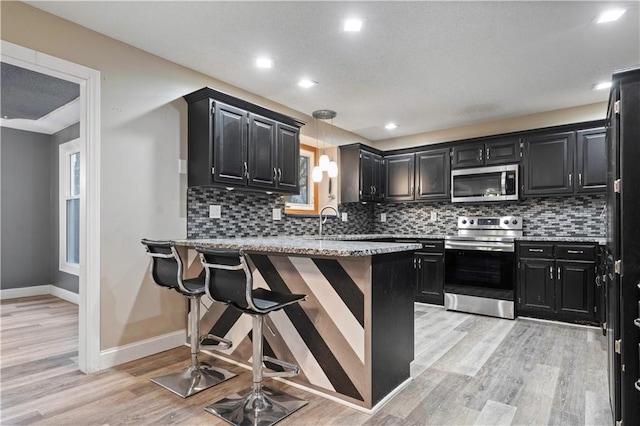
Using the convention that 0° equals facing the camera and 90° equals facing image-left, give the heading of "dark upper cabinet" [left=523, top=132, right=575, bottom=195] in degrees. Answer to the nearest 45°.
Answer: approximately 0°

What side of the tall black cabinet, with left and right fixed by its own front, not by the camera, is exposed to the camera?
left

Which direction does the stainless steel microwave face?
toward the camera

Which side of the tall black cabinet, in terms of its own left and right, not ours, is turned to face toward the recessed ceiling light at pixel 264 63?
front

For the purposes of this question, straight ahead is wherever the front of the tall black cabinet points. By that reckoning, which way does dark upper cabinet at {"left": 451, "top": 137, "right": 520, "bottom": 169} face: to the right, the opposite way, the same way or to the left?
to the left

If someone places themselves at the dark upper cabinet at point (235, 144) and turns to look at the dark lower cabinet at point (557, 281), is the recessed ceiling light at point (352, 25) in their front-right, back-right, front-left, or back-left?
front-right

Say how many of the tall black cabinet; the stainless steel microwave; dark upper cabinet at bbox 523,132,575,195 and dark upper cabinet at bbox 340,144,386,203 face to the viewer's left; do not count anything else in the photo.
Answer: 1

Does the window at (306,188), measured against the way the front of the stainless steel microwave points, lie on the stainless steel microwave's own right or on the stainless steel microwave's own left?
on the stainless steel microwave's own right

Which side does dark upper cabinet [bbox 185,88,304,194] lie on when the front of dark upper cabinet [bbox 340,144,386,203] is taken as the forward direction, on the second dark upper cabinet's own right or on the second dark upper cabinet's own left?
on the second dark upper cabinet's own right

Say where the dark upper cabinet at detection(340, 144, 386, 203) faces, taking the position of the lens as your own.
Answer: facing the viewer and to the right of the viewer

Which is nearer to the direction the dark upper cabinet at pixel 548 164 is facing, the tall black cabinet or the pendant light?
the tall black cabinet

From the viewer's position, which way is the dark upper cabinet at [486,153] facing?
facing the viewer

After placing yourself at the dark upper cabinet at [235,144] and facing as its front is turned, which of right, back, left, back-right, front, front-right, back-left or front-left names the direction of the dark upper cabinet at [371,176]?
left

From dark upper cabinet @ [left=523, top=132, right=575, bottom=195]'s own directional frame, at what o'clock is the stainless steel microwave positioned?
The stainless steel microwave is roughly at 3 o'clock from the dark upper cabinet.

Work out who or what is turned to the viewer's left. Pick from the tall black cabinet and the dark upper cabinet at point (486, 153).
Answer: the tall black cabinet
